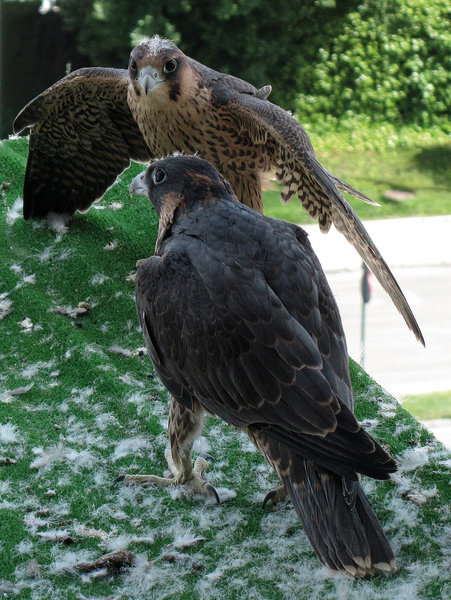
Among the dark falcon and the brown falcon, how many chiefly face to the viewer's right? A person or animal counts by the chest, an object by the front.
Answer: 0

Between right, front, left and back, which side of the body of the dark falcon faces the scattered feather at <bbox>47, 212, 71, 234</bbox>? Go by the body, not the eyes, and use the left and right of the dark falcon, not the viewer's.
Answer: front

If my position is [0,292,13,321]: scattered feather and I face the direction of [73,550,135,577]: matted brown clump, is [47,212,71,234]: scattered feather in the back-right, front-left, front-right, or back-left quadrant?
back-left

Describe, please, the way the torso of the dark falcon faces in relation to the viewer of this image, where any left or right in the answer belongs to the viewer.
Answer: facing away from the viewer and to the left of the viewer

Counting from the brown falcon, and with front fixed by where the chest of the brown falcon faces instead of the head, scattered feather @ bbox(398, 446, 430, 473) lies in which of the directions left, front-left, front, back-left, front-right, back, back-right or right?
left

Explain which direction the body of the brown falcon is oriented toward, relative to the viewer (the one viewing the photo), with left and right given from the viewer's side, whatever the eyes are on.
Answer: facing the viewer and to the left of the viewer

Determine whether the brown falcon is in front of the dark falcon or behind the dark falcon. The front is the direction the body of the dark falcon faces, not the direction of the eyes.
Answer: in front

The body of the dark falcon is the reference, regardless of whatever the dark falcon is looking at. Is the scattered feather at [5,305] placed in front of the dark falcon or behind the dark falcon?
in front

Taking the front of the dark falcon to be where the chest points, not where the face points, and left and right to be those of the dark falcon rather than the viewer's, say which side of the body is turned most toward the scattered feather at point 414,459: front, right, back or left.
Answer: right
